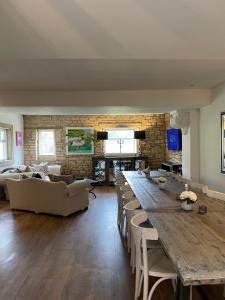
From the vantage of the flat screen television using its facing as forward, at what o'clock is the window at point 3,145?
The window is roughly at 1 o'clock from the flat screen television.

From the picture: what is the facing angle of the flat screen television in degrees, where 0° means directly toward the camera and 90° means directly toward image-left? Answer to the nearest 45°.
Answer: approximately 45°

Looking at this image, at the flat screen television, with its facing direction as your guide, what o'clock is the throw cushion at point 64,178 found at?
The throw cushion is roughly at 12 o'clock from the flat screen television.

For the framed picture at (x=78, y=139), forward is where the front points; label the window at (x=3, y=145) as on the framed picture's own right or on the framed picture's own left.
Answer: on the framed picture's own right

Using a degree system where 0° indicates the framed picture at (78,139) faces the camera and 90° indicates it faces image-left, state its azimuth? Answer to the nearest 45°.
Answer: approximately 0°

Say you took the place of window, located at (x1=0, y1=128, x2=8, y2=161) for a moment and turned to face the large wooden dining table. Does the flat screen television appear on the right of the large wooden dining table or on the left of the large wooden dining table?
left

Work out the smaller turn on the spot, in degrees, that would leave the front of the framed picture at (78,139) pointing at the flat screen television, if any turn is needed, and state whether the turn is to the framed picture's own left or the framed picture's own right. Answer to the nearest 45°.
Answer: approximately 45° to the framed picture's own left

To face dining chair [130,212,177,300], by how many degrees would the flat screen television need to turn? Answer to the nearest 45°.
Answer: approximately 45° to its left
